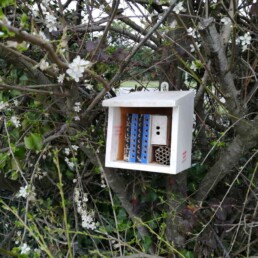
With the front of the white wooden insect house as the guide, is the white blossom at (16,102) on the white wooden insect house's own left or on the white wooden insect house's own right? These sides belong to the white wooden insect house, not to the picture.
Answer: on the white wooden insect house's own right

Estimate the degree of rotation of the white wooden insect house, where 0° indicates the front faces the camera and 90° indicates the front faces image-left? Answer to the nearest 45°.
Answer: approximately 45°
